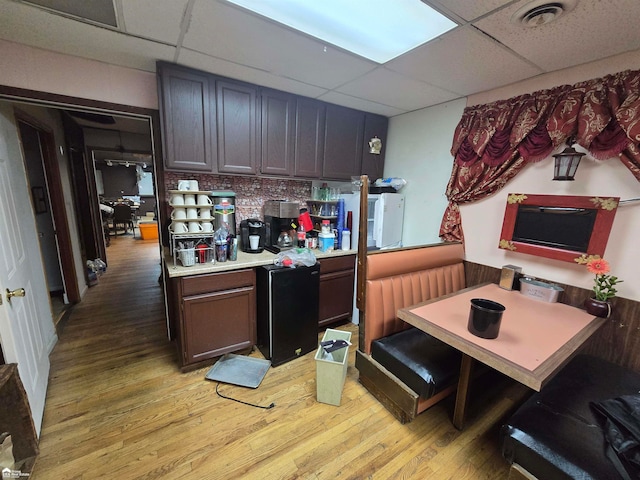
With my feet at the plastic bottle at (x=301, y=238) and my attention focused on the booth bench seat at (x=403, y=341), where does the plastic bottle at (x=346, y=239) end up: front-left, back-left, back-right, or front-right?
front-left

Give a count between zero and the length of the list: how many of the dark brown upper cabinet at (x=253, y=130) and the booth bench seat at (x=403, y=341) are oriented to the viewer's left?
0

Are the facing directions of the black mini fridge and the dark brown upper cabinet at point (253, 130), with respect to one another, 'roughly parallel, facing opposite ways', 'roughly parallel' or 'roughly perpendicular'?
roughly parallel

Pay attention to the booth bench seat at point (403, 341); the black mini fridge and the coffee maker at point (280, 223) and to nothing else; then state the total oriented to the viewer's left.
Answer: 0

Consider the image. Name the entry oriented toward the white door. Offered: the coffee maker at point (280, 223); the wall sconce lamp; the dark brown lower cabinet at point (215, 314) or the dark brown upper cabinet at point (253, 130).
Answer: the wall sconce lamp

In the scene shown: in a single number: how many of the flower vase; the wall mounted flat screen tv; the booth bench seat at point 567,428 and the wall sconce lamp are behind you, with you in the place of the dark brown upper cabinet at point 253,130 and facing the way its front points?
0

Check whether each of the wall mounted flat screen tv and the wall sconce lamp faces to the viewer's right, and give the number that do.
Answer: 0

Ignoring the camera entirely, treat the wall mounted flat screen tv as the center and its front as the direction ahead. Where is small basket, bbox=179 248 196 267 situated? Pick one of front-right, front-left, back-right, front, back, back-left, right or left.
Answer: front

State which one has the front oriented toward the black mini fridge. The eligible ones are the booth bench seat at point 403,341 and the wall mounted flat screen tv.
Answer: the wall mounted flat screen tv

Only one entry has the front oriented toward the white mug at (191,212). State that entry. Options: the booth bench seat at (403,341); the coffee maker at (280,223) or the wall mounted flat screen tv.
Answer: the wall mounted flat screen tv

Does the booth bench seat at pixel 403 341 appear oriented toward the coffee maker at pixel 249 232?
no

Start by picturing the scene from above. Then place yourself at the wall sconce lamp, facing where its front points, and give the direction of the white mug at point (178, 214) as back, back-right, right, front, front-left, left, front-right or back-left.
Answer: front

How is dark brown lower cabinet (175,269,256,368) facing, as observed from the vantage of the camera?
facing the viewer and to the right of the viewer

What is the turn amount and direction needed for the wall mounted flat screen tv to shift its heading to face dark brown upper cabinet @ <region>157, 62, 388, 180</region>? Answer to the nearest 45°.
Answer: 0° — it already faces it

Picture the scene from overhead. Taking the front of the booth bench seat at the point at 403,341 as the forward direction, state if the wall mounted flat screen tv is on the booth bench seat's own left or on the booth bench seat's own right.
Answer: on the booth bench seat's own left

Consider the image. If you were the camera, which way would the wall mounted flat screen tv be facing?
facing the viewer and to the left of the viewer

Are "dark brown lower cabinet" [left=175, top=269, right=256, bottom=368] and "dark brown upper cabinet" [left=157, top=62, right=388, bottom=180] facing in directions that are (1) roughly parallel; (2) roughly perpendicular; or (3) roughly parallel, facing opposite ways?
roughly parallel
